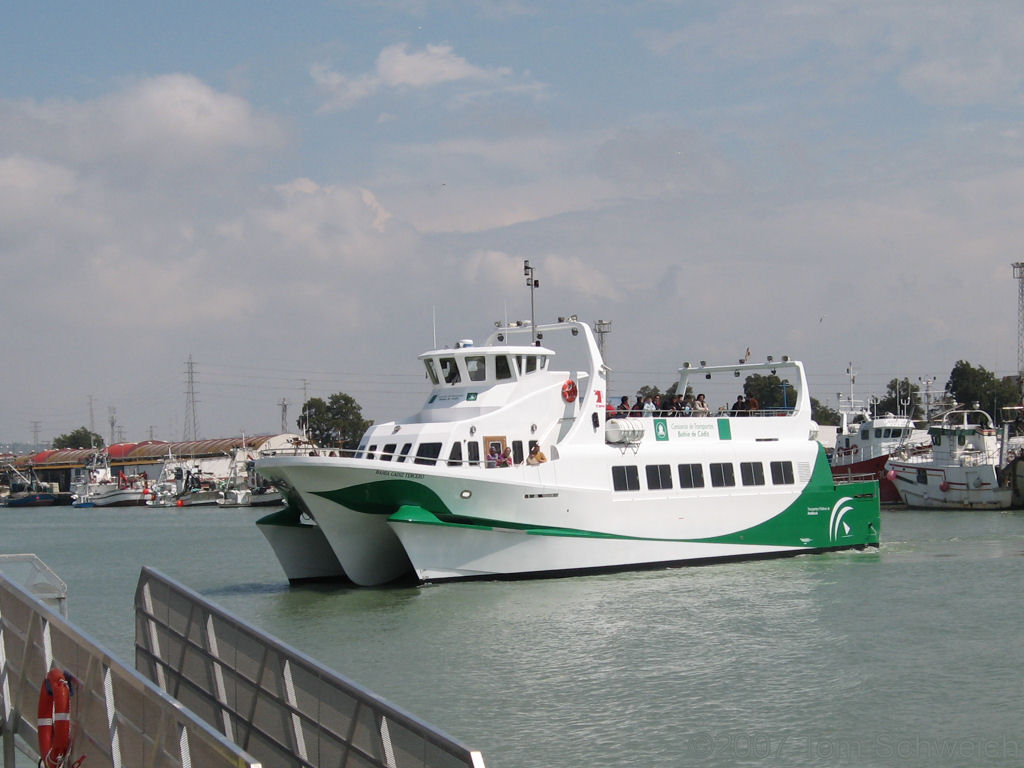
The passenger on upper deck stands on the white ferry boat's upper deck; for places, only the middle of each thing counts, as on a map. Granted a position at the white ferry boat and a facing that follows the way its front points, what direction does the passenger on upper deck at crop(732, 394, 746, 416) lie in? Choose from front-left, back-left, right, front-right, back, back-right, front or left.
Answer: back

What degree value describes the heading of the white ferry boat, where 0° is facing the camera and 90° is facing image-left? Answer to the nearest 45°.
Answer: approximately 45°

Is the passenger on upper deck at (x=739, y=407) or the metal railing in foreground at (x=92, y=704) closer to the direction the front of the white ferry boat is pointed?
the metal railing in foreground

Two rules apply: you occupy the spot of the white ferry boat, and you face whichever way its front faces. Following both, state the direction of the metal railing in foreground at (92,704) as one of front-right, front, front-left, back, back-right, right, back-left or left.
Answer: front-left

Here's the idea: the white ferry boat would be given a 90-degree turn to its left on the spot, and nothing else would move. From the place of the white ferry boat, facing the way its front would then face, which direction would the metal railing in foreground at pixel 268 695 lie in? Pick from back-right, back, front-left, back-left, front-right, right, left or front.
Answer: front-right
